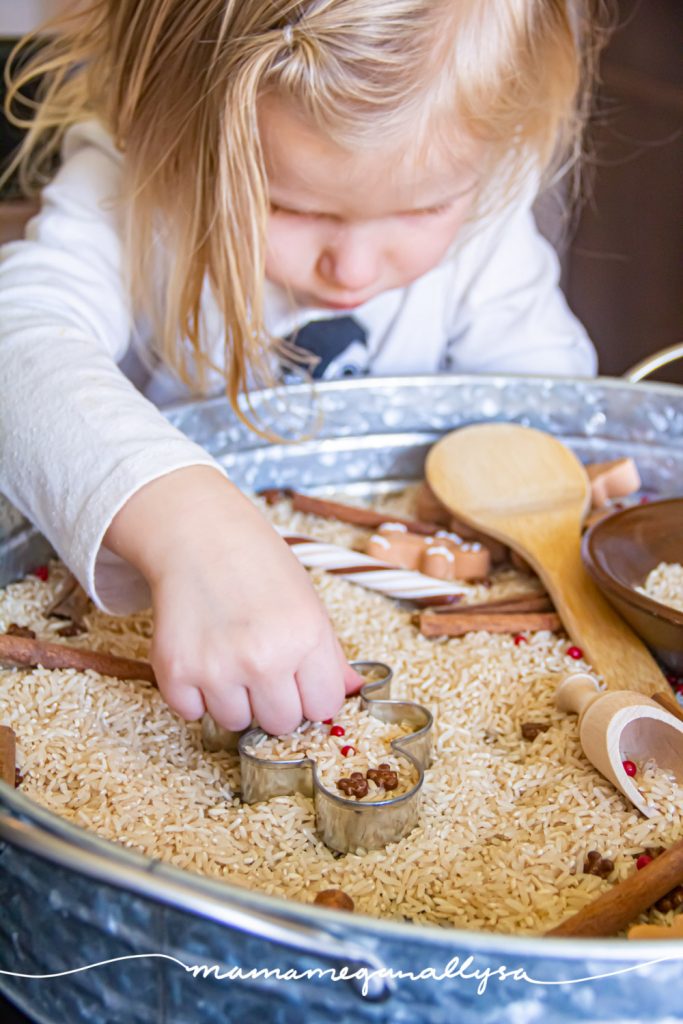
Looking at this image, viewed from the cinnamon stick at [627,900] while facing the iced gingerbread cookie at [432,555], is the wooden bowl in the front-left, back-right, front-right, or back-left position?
front-right

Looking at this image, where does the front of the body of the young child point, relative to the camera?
toward the camera

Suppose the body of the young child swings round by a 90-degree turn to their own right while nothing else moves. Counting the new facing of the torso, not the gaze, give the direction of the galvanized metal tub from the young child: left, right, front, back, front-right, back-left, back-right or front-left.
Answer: left
